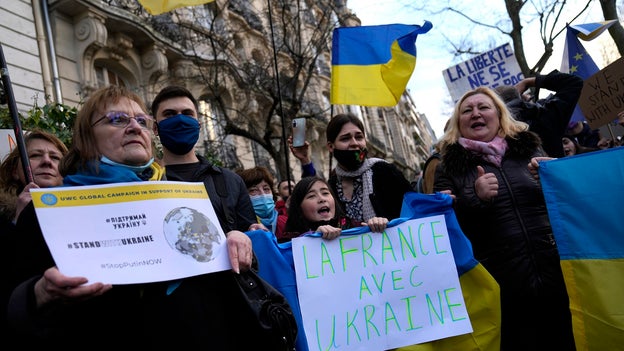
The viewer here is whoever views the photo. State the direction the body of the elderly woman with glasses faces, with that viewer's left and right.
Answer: facing the viewer and to the right of the viewer

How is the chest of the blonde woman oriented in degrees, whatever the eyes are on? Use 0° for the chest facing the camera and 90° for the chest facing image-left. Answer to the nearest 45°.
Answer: approximately 0°

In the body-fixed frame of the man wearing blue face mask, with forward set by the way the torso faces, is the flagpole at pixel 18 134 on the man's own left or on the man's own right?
on the man's own right

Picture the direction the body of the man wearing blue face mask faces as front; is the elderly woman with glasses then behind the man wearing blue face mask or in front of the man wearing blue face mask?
in front

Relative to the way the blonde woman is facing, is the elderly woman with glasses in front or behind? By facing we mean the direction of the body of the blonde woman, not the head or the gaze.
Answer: in front

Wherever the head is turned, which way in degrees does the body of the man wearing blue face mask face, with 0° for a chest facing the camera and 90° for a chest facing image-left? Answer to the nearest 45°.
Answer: approximately 0°

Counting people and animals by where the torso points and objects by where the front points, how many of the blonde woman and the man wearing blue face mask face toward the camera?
2

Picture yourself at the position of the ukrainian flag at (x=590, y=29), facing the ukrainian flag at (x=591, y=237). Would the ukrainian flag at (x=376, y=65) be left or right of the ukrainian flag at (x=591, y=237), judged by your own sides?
right

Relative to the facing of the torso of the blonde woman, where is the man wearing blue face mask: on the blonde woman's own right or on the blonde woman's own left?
on the blonde woman's own right
